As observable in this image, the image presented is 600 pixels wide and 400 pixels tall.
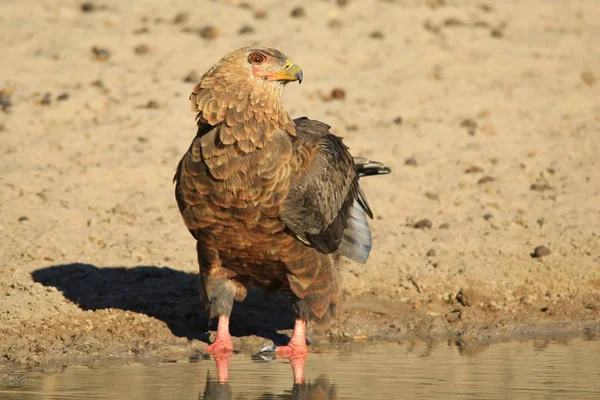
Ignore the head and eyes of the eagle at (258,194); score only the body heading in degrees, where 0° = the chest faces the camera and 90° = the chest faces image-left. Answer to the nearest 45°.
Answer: approximately 45°

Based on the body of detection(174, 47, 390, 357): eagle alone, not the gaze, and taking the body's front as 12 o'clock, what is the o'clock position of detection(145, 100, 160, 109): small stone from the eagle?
The small stone is roughly at 4 o'clock from the eagle.

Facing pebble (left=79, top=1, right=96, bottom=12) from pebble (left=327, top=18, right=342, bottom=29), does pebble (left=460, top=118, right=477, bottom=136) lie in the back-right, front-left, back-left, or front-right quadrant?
back-left

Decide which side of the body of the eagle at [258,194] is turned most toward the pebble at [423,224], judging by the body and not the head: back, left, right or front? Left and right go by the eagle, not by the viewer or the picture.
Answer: back

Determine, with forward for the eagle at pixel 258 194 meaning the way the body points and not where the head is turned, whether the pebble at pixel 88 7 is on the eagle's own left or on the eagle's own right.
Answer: on the eagle's own right

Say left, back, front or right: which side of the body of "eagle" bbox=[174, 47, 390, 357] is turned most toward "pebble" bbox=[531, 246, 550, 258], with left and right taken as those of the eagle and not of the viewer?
back

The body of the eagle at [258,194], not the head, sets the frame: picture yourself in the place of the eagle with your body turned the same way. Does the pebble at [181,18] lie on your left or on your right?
on your right

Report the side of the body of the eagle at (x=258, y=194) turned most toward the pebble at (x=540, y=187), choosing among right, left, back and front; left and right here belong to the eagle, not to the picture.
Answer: back

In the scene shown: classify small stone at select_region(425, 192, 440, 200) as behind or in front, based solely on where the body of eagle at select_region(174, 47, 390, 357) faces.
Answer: behind

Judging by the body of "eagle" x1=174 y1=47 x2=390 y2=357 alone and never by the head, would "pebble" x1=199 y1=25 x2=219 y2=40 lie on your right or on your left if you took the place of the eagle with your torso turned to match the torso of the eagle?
on your right

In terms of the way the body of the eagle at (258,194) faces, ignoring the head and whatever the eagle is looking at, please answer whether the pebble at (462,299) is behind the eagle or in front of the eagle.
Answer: behind
